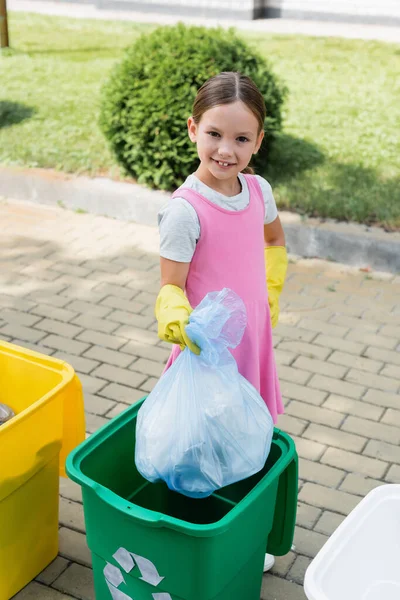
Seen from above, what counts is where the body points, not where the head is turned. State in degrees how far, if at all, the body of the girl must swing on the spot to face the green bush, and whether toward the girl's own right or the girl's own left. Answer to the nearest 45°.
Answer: approximately 135° to the girl's own left

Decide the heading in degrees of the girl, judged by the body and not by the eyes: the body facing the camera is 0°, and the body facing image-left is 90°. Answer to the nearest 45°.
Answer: approximately 315°

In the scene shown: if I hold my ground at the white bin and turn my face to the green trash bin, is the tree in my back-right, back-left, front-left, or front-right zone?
front-right

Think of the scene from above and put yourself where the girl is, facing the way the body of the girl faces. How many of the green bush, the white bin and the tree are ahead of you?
1

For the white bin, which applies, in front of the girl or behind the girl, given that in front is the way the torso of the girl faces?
in front

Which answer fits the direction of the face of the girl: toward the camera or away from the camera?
toward the camera
